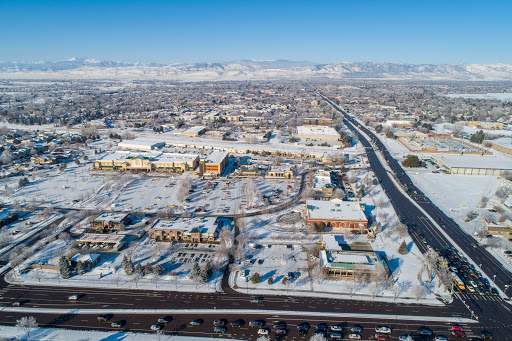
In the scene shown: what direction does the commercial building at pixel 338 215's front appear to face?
toward the camera

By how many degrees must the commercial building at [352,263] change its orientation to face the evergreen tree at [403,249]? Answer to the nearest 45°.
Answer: approximately 135° to its left

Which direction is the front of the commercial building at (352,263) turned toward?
toward the camera

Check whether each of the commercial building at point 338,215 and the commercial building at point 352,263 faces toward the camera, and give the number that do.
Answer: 2

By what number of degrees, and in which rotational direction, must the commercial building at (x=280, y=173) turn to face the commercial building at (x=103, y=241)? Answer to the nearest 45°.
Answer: approximately 45° to its right

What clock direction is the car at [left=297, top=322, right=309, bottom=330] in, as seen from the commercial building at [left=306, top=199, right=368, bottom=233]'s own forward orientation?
The car is roughly at 12 o'clock from the commercial building.

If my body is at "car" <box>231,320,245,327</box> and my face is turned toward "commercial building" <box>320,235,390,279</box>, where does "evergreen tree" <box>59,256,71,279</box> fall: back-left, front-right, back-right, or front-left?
back-left

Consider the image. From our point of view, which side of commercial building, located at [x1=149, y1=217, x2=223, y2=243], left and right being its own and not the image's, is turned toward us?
front

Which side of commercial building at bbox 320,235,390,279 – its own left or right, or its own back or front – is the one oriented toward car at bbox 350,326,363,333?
front

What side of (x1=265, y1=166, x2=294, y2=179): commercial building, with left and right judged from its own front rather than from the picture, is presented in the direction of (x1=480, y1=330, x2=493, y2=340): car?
front

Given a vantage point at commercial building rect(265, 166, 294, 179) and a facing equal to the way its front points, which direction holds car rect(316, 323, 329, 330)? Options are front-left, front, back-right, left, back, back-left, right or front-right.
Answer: front
